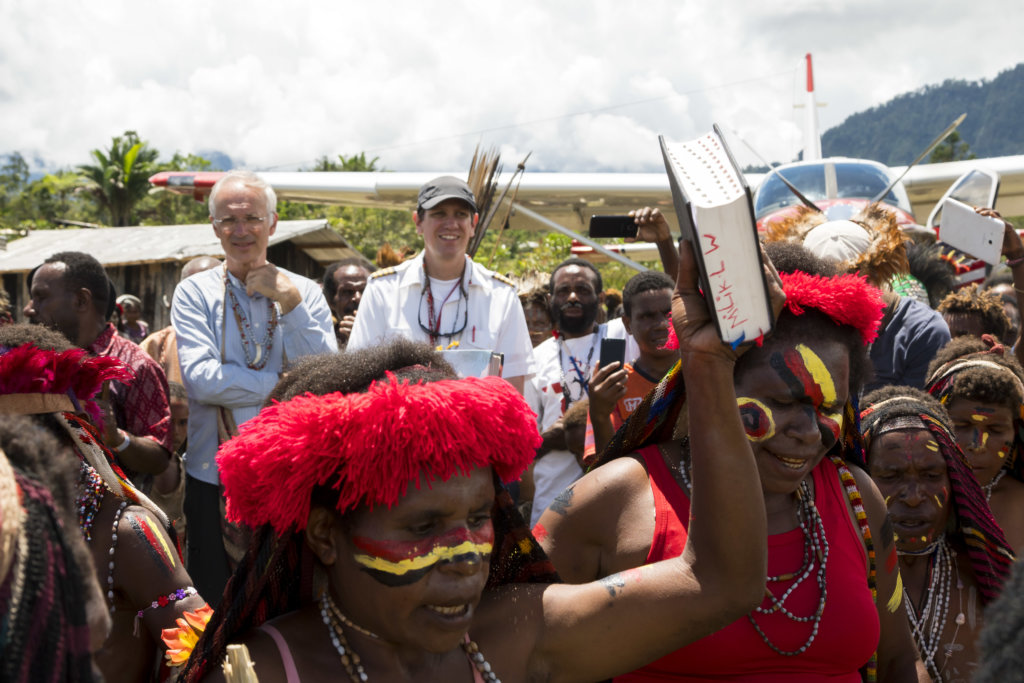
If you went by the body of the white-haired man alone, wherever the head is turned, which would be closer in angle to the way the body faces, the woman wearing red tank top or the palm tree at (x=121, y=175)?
the woman wearing red tank top

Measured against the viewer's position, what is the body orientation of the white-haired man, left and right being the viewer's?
facing the viewer

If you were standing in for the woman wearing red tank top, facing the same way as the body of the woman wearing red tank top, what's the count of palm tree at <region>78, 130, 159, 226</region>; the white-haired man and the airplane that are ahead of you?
0

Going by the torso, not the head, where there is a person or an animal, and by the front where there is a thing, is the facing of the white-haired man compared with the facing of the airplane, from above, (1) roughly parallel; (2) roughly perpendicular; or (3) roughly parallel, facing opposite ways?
roughly parallel

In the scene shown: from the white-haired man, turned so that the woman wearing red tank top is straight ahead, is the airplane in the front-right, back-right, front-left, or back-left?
back-left

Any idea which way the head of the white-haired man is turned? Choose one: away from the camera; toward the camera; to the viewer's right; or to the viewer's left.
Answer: toward the camera

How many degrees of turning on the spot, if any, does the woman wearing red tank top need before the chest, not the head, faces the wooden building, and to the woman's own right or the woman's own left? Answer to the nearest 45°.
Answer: approximately 180°

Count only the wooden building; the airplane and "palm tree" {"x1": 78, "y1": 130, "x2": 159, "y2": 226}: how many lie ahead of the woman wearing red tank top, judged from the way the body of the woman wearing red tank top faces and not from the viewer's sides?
0

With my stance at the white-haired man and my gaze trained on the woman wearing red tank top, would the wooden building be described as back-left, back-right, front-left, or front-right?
back-left

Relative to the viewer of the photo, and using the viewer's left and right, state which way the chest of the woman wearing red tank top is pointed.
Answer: facing the viewer and to the right of the viewer

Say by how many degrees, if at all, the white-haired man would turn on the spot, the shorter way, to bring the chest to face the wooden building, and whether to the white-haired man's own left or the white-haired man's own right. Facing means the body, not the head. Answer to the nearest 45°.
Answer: approximately 180°

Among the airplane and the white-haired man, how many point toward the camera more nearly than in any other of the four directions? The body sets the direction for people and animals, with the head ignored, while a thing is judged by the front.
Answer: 2

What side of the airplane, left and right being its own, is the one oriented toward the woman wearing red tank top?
front

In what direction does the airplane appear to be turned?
toward the camera

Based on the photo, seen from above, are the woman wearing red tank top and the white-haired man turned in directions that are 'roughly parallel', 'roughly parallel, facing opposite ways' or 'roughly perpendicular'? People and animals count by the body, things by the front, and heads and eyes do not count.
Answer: roughly parallel

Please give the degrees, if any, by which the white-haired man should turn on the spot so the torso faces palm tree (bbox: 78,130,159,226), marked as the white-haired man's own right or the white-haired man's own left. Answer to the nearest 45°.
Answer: approximately 180°
